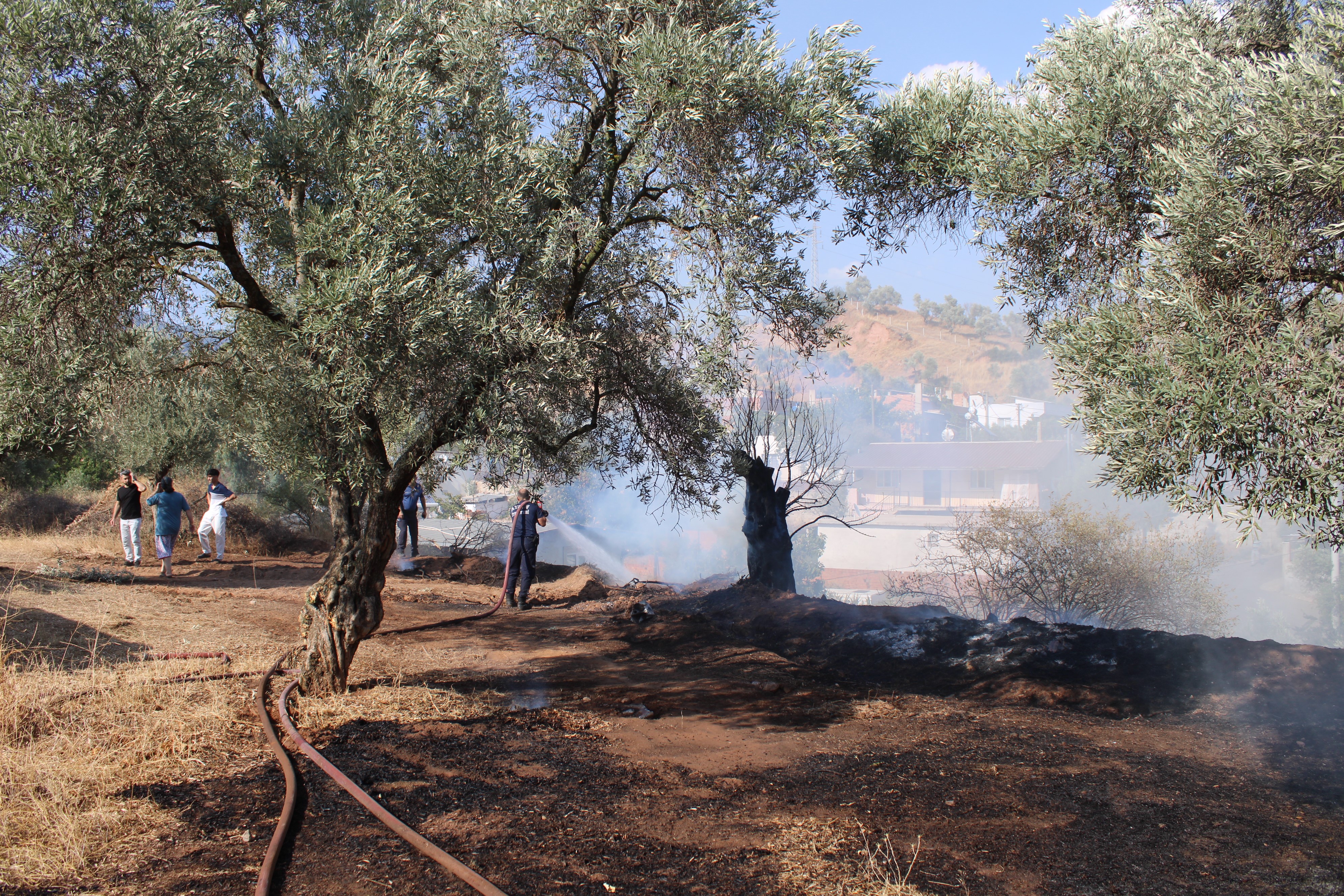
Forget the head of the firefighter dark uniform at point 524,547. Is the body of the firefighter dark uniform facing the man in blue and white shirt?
no

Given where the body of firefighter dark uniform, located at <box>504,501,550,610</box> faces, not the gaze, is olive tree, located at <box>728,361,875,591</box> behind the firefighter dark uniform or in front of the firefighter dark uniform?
in front

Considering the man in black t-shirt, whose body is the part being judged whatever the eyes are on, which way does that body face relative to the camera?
toward the camera

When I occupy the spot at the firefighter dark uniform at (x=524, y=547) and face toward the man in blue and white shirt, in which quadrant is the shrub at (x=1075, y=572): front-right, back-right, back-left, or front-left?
back-right

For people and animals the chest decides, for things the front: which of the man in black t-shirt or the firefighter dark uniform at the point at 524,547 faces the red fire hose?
the man in black t-shirt

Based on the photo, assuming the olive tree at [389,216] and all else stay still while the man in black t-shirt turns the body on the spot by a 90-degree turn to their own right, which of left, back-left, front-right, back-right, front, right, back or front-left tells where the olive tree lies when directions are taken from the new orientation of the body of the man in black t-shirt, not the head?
left

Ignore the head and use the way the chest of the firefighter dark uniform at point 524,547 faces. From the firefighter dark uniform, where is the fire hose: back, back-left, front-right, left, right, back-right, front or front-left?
back-right

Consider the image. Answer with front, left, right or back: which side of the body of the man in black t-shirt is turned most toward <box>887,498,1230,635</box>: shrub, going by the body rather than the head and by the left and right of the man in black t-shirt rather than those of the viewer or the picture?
left

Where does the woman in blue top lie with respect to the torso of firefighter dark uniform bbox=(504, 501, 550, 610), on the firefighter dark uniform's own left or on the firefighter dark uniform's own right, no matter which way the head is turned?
on the firefighter dark uniform's own left

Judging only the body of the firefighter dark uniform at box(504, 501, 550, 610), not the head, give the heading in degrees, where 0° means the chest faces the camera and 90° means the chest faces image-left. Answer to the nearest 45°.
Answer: approximately 225°

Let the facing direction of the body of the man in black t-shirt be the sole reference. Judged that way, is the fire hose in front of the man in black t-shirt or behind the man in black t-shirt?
in front

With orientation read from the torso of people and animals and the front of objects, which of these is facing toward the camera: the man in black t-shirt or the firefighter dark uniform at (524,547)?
the man in black t-shirt

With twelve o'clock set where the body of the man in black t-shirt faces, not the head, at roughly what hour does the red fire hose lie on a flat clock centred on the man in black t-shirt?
The red fire hose is roughly at 12 o'clock from the man in black t-shirt.

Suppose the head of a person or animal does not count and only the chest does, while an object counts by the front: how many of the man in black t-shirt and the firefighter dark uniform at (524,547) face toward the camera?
1

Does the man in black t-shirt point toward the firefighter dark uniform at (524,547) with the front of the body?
no
